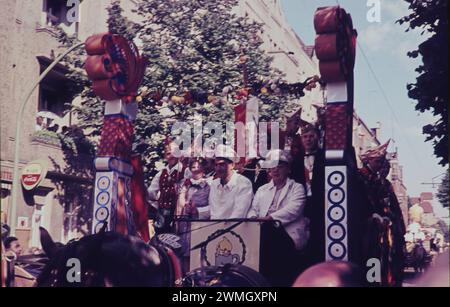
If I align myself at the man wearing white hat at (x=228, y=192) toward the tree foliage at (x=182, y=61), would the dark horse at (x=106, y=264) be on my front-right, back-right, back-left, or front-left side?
back-left

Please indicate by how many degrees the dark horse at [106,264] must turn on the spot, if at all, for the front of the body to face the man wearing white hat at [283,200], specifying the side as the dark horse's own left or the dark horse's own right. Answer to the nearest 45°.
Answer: approximately 180°

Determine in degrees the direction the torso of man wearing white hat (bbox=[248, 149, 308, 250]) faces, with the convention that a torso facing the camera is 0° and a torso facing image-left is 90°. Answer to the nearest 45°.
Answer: approximately 45°

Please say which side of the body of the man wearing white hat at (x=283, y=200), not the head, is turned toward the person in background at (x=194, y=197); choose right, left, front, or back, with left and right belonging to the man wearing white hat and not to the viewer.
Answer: right

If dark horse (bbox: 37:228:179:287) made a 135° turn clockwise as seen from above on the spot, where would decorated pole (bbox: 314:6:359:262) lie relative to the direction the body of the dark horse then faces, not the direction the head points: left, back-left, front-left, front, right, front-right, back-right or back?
front-right

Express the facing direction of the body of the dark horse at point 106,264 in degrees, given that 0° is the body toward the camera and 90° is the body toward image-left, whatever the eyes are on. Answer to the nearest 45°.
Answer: approximately 90°
